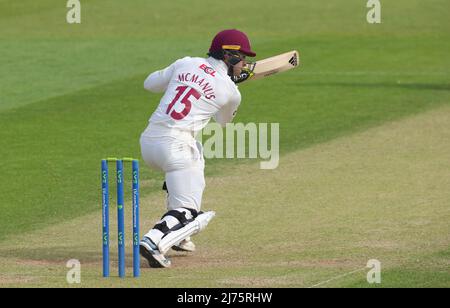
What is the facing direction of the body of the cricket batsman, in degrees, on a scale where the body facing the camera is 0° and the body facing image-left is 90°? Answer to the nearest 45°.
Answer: approximately 225°
